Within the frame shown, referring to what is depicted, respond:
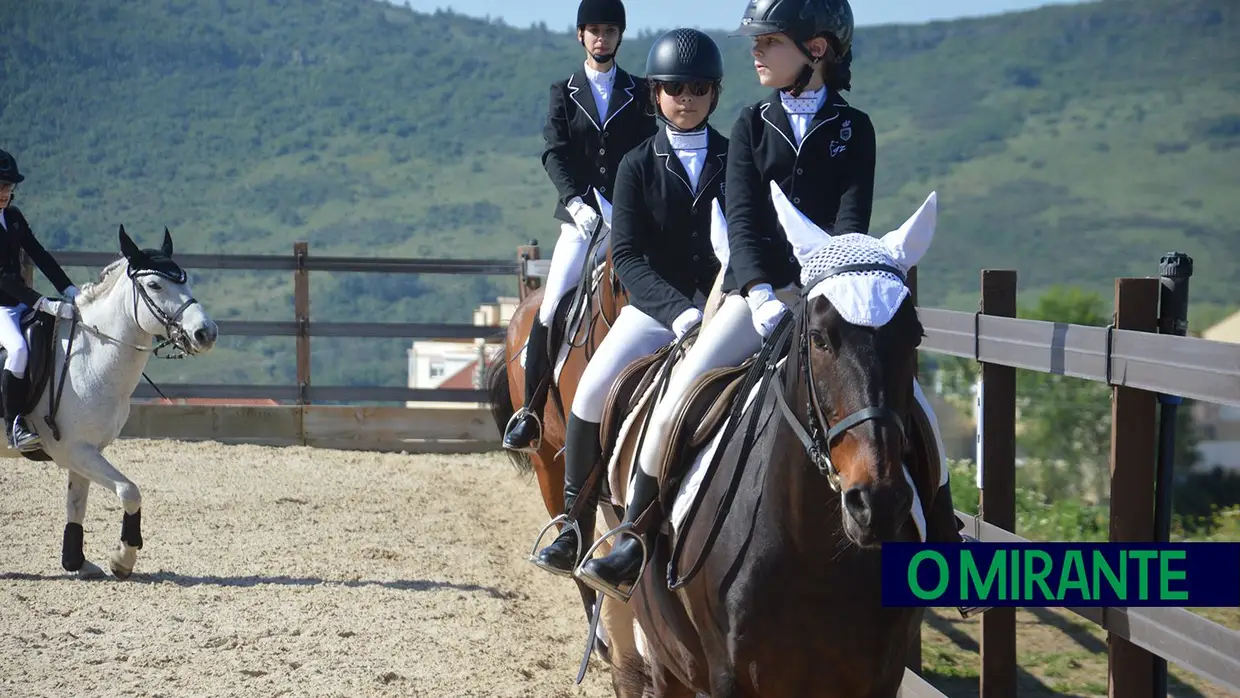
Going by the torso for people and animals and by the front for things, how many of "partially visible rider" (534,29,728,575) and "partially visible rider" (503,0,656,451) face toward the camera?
2

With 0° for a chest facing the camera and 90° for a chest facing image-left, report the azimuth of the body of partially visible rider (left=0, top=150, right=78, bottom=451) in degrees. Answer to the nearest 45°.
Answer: approximately 315°

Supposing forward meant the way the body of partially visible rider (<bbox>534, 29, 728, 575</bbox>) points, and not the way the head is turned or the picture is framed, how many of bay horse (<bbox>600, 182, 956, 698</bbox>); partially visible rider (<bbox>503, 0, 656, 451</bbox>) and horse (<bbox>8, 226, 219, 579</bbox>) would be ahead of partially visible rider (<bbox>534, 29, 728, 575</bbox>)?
1

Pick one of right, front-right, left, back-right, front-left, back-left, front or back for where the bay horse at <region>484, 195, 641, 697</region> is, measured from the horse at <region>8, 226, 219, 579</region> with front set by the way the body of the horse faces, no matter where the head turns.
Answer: front

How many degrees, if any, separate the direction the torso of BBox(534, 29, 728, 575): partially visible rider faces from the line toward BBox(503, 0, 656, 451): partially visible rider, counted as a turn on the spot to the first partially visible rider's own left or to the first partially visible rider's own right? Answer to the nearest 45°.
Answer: approximately 180°

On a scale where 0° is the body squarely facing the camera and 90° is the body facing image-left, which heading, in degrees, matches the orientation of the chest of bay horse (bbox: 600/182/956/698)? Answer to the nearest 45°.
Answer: approximately 315°

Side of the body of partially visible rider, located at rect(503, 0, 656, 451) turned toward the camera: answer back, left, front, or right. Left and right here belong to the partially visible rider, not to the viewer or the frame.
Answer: front

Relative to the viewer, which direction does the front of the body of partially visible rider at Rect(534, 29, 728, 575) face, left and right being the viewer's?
facing the viewer

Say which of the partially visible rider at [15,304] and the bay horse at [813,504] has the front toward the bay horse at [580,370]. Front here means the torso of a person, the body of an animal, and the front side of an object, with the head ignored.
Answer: the partially visible rider

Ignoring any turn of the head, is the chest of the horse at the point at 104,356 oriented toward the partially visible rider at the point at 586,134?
yes

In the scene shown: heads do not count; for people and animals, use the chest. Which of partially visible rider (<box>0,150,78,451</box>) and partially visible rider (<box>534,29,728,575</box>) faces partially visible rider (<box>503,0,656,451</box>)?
partially visible rider (<box>0,150,78,451</box>)

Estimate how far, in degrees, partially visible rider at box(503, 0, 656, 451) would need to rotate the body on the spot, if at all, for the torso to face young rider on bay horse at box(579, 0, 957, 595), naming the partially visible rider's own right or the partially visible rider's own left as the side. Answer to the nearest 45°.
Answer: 0° — they already face them

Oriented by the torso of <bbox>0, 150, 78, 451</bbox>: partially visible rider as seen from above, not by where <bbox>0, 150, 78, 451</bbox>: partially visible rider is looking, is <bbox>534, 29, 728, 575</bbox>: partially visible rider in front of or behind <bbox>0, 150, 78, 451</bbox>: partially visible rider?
in front
